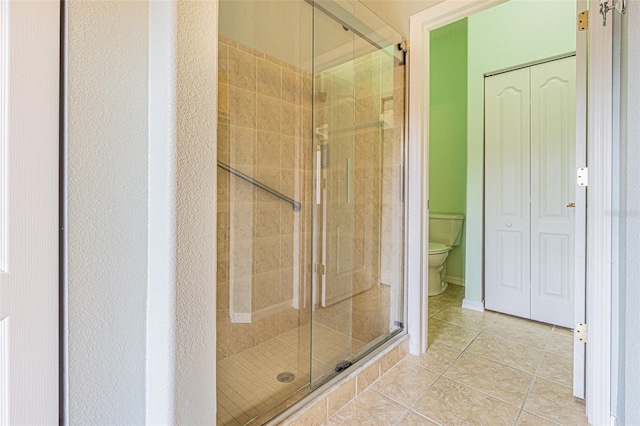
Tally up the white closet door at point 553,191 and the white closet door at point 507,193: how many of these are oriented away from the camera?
0

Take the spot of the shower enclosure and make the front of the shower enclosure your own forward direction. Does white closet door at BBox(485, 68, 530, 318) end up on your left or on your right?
on your left

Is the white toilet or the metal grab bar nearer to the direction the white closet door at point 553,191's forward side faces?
the metal grab bar

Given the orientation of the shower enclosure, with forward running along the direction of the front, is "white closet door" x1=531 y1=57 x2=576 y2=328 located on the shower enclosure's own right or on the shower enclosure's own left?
on the shower enclosure's own left

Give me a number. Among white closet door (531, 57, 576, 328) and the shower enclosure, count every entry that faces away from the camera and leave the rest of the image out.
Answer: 0

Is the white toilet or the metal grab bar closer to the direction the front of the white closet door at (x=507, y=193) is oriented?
the metal grab bar

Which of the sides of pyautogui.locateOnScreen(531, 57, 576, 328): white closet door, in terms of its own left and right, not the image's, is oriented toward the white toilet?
right

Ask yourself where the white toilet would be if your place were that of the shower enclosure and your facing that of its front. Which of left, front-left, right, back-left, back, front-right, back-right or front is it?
left

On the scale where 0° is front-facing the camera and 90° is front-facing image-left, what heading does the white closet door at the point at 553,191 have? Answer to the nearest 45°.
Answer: approximately 45°

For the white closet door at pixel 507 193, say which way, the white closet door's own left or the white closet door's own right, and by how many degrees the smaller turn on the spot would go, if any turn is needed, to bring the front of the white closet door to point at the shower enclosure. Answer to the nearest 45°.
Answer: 0° — it already faces it
